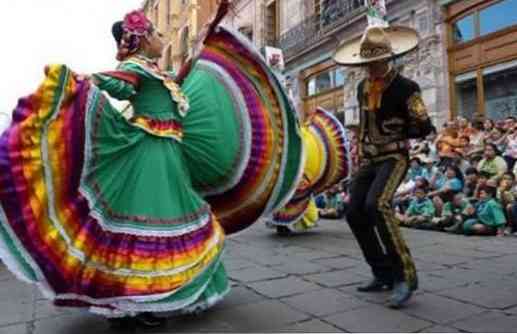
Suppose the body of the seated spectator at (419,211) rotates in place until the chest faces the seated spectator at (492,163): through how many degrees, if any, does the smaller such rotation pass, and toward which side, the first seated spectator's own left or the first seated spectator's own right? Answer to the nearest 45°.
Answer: approximately 135° to the first seated spectator's own left

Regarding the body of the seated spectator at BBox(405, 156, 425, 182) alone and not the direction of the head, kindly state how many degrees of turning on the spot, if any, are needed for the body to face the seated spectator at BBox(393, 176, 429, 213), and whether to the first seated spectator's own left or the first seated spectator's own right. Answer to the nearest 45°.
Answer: approximately 45° to the first seated spectator's own left

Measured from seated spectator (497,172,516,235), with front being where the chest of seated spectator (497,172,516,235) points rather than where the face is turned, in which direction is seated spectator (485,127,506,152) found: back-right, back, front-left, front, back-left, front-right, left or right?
back-right

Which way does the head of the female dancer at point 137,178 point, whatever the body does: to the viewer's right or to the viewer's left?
to the viewer's right
